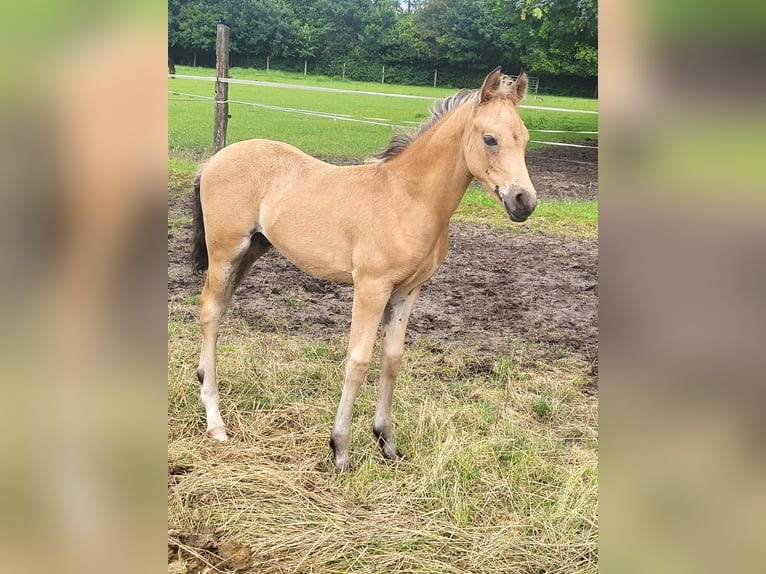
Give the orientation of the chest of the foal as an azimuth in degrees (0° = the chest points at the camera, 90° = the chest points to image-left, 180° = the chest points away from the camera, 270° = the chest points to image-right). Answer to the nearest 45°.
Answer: approximately 315°

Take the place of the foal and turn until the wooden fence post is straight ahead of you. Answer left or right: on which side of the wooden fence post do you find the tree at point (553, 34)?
right

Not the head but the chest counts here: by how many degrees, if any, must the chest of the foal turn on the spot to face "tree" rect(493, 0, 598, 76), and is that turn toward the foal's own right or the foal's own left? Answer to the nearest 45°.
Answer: approximately 135° to the foal's own left

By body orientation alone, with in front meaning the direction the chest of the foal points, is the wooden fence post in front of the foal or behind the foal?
behind
